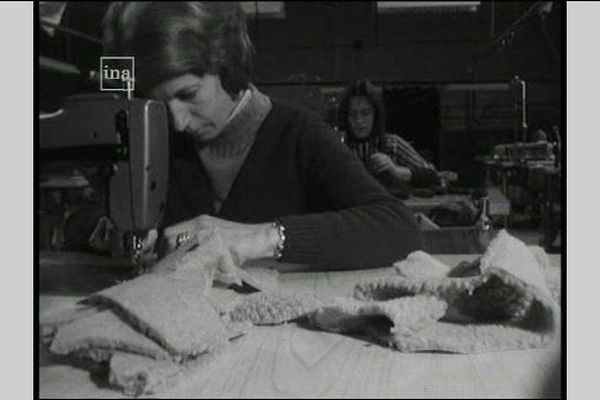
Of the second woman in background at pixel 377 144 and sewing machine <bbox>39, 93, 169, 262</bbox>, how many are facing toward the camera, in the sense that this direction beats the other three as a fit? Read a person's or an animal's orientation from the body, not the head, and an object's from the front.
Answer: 1

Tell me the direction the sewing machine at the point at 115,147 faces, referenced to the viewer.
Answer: facing away from the viewer and to the right of the viewer

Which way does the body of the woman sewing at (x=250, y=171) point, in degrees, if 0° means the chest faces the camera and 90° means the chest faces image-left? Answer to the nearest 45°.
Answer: approximately 45°

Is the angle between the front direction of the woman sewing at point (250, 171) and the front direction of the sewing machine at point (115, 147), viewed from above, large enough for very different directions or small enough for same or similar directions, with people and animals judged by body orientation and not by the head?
very different directions
